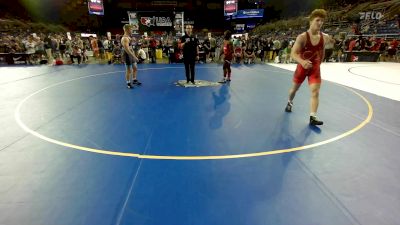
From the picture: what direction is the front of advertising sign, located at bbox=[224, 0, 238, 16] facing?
toward the camera

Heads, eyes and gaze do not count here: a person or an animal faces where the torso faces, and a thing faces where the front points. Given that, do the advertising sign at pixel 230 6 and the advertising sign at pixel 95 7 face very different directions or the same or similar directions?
same or similar directions

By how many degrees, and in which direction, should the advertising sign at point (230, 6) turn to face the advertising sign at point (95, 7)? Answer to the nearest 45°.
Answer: approximately 90° to its right

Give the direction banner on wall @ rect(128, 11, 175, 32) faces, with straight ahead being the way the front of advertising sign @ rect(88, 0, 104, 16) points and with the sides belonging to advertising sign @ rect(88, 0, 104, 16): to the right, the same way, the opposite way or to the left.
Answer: the same way

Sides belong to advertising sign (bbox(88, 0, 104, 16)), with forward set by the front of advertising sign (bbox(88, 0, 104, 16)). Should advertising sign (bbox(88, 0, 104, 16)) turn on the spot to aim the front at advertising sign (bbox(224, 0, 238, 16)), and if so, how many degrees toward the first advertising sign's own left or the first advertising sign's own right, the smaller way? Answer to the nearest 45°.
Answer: approximately 90° to the first advertising sign's own left

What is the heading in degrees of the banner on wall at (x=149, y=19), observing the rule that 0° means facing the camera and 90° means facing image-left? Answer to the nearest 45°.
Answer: approximately 0°

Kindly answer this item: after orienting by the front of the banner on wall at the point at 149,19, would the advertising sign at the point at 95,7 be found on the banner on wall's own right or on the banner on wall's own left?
on the banner on wall's own right

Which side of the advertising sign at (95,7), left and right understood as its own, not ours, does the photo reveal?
front

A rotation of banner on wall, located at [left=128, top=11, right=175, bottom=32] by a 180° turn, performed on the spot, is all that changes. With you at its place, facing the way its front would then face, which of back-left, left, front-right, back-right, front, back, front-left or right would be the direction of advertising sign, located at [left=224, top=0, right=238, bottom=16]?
right

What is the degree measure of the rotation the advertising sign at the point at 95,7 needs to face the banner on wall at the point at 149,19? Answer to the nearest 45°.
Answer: approximately 90° to its left

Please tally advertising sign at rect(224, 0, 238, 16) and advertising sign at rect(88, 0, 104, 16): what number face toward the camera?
2
